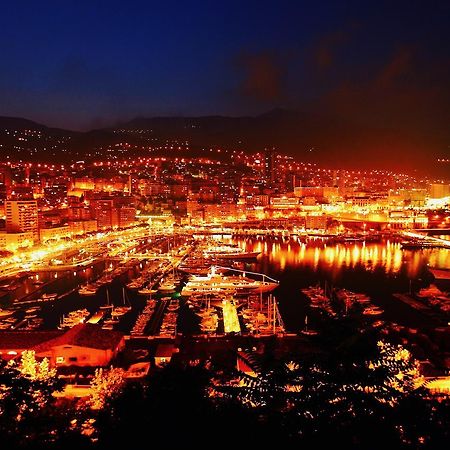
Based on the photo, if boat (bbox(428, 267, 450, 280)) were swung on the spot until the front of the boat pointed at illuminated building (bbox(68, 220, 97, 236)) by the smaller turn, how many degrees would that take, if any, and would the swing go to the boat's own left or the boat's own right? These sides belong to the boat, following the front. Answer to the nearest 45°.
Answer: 0° — it already faces it

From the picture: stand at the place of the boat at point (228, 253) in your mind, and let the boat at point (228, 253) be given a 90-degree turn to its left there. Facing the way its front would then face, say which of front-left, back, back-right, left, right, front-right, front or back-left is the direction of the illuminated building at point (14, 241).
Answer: left

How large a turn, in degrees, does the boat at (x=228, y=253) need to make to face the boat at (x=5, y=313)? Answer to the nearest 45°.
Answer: approximately 135° to its right

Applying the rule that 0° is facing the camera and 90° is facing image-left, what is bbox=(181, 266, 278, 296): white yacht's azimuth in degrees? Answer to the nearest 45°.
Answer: approximately 270°

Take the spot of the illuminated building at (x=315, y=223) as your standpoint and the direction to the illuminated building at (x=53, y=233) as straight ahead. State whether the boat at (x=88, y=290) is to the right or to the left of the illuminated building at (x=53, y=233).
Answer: left

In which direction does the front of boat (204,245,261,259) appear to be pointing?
to the viewer's right

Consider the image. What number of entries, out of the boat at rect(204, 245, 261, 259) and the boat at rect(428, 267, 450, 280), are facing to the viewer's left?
1
